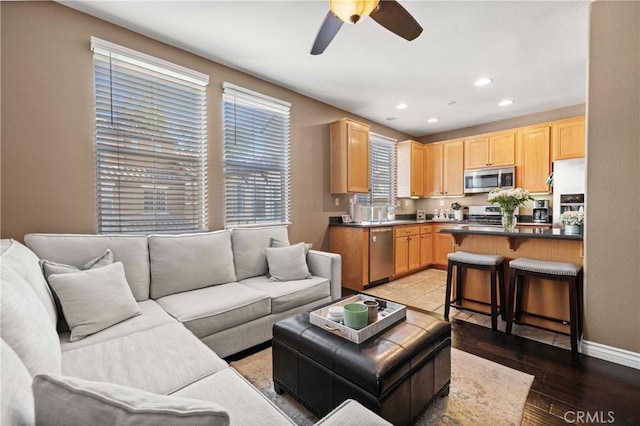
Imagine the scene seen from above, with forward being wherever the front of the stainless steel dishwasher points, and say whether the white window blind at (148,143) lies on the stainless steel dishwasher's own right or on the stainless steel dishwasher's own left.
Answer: on the stainless steel dishwasher's own right

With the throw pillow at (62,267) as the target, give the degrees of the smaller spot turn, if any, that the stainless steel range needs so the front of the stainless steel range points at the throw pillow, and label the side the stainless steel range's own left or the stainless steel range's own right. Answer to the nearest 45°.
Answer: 0° — it already faces it

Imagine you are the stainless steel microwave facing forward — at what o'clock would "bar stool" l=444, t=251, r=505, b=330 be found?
The bar stool is roughly at 12 o'clock from the stainless steel microwave.

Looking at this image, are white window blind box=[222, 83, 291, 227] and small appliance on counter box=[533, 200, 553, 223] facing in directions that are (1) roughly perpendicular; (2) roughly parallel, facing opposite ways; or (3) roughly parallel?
roughly perpendicular

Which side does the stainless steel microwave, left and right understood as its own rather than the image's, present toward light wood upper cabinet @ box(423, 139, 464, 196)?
right

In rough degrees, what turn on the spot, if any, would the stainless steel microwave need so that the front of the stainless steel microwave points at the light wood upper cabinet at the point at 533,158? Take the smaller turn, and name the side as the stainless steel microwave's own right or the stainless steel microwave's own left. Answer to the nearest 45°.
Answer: approximately 90° to the stainless steel microwave's own left

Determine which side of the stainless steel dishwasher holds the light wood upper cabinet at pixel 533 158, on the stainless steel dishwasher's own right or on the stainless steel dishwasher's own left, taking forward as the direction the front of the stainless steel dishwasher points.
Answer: on the stainless steel dishwasher's own left

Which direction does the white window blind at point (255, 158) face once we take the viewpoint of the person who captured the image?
facing the viewer and to the right of the viewer

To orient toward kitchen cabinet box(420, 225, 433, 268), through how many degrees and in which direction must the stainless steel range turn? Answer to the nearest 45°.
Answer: approximately 45° to its right

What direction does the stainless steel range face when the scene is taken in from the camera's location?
facing the viewer

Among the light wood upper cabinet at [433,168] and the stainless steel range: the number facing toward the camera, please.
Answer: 2

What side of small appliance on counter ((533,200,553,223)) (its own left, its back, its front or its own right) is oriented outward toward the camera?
front

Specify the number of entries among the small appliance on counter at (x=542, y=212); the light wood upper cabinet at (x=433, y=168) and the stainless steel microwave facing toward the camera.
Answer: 3

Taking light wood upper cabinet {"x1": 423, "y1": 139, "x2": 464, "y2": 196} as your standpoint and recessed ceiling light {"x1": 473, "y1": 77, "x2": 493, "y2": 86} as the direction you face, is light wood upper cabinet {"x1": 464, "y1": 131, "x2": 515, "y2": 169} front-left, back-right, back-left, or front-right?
front-left

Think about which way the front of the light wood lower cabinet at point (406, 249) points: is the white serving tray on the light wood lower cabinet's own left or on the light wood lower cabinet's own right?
on the light wood lower cabinet's own right
